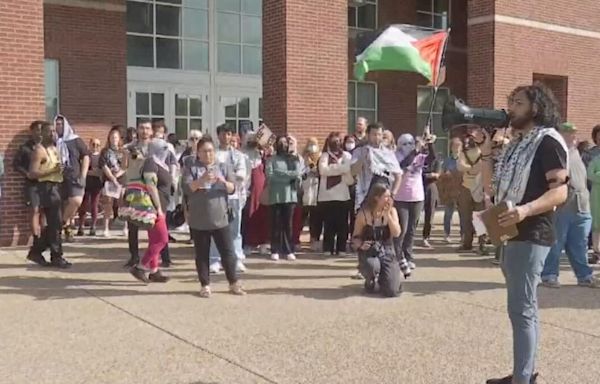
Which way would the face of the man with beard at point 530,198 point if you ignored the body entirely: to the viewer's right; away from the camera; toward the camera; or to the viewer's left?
to the viewer's left

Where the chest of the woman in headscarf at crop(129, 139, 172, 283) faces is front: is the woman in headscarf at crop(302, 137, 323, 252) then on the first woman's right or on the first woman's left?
on the first woman's left

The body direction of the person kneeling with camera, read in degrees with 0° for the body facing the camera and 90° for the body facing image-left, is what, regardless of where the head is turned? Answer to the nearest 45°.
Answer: approximately 0°

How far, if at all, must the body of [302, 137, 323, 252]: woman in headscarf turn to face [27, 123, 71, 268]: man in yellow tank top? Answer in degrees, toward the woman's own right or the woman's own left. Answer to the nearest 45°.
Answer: approximately 45° to the woman's own right
